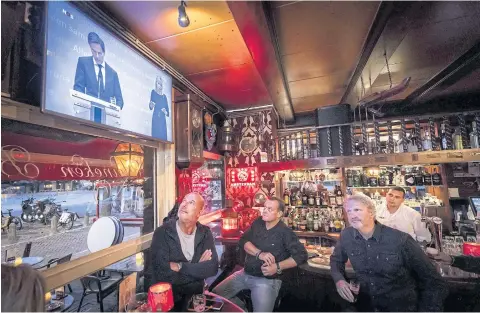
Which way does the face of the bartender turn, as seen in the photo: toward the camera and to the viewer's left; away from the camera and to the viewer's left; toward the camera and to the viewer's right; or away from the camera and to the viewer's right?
toward the camera and to the viewer's left

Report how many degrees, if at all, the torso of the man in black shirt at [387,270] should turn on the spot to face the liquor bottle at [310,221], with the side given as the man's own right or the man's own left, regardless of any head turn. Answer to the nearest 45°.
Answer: approximately 90° to the man's own right

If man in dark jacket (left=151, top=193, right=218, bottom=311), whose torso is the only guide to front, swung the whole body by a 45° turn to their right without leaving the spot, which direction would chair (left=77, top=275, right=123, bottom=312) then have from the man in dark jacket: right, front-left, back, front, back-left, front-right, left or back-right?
right

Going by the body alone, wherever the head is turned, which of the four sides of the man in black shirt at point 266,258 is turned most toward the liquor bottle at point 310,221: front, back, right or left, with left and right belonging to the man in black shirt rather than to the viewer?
back

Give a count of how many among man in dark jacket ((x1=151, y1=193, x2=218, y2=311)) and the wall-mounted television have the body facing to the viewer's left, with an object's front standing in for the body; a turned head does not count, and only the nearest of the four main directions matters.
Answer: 0

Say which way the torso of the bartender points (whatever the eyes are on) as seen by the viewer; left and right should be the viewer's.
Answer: facing the viewer and to the left of the viewer

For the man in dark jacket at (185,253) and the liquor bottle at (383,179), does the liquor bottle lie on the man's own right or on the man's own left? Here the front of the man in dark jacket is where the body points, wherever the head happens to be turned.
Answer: on the man's own left

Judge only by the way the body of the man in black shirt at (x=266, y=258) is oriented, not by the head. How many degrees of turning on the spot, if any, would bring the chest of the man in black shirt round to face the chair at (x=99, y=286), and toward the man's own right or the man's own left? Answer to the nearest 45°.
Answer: approximately 45° to the man's own right

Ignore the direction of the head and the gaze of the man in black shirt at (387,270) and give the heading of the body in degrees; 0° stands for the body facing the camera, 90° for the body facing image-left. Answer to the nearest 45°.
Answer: approximately 45°

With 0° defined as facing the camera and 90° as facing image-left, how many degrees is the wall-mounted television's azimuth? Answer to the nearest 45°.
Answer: approximately 315°

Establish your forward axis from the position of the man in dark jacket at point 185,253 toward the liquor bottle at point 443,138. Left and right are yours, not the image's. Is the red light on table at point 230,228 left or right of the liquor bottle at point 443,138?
left

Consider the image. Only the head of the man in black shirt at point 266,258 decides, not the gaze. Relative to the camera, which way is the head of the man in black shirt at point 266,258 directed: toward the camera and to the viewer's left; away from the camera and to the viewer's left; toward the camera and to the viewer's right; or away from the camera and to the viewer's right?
toward the camera and to the viewer's left

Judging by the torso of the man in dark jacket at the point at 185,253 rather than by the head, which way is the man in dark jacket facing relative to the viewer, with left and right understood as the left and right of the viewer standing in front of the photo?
facing the viewer

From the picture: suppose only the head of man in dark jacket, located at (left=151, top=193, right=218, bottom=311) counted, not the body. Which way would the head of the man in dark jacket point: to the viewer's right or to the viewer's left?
to the viewer's left
